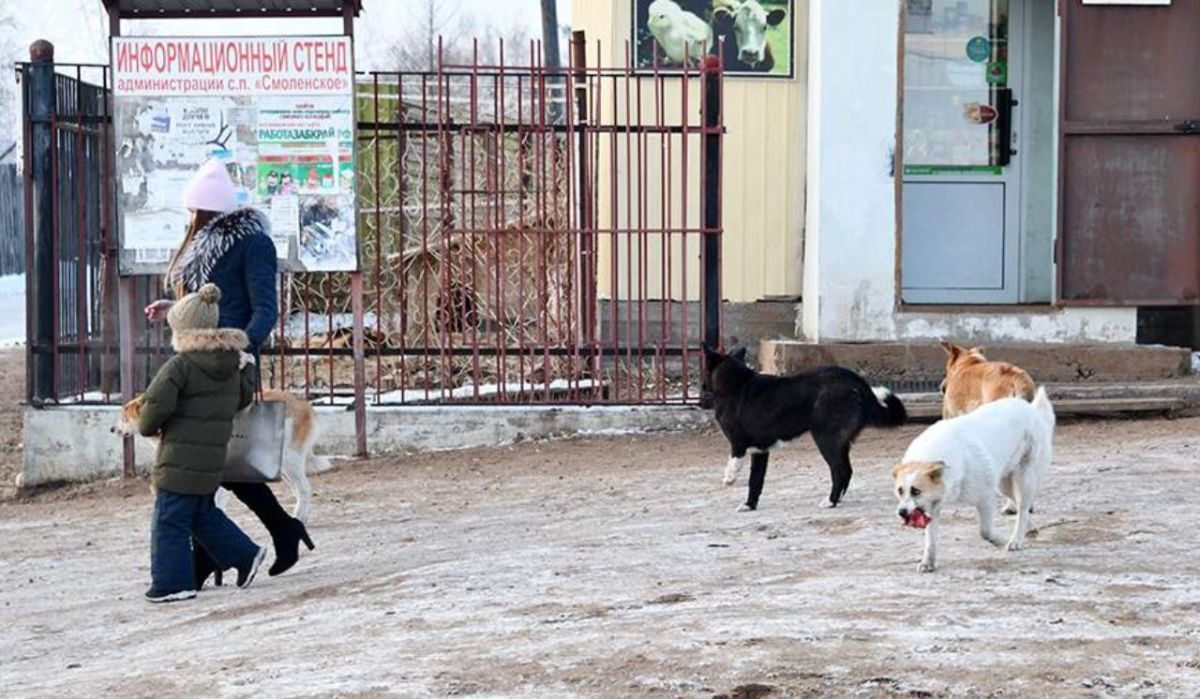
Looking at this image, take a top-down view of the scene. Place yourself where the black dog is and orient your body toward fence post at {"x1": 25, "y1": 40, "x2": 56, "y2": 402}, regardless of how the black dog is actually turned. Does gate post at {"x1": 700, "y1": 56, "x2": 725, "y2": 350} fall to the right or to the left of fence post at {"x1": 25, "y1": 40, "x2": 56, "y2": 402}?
right

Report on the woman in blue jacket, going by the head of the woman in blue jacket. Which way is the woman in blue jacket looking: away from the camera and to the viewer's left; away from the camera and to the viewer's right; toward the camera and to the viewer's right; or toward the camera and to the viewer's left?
away from the camera and to the viewer's left

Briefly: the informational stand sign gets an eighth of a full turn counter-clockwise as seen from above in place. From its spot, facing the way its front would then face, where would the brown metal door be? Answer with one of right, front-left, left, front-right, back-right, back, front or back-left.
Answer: front-left

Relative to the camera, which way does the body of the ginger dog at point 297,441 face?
to the viewer's left

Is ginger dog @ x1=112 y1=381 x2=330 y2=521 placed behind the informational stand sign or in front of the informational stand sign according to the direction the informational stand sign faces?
in front

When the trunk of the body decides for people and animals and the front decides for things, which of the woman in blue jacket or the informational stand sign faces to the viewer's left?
the woman in blue jacket

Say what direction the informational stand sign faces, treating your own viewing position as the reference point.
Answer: facing the viewer

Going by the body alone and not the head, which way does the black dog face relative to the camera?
to the viewer's left

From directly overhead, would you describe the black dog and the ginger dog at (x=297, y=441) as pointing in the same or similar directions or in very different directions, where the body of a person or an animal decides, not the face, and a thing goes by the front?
same or similar directions

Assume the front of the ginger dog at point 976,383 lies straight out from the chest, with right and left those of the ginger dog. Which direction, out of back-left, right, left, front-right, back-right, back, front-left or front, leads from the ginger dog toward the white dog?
left

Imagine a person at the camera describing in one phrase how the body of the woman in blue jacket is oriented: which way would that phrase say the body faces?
to the viewer's left

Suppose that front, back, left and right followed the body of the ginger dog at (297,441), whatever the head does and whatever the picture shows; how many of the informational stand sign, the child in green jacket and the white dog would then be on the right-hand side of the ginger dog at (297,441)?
1

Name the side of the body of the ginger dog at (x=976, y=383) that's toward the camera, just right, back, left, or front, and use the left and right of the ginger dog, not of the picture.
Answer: left
